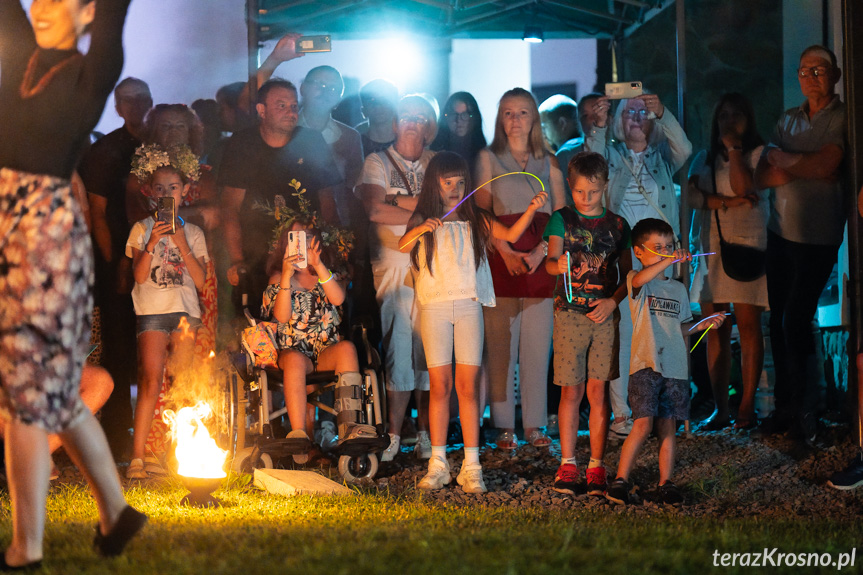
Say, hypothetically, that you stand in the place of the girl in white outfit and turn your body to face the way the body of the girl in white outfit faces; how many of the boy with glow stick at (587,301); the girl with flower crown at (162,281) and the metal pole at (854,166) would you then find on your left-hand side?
2

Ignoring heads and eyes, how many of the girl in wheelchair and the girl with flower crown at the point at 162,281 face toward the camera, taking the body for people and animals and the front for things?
2

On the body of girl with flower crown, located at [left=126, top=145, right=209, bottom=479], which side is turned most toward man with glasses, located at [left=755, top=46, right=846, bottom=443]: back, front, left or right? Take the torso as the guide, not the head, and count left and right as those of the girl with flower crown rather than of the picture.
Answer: left

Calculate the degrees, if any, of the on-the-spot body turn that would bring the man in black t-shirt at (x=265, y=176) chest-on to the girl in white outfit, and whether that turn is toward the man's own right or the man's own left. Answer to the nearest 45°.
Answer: approximately 45° to the man's own left

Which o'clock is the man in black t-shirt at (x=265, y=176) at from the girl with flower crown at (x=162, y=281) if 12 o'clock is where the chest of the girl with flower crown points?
The man in black t-shirt is roughly at 8 o'clock from the girl with flower crown.

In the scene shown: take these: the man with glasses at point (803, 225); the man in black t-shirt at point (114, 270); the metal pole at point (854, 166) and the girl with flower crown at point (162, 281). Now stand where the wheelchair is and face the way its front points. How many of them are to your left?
2

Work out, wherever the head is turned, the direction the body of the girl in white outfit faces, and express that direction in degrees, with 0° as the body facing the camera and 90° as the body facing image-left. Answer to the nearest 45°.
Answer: approximately 0°

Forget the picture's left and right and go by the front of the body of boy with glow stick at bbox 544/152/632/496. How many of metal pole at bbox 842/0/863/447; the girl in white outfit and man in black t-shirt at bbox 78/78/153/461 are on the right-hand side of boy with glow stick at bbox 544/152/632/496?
2

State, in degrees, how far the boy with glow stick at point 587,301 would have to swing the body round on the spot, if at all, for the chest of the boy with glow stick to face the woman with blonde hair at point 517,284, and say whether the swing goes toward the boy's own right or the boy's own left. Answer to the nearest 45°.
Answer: approximately 135° to the boy's own right

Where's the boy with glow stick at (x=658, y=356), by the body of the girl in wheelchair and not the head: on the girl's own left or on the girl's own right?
on the girl's own left
